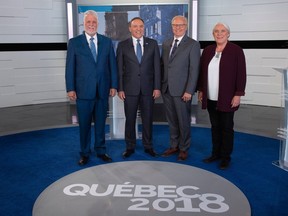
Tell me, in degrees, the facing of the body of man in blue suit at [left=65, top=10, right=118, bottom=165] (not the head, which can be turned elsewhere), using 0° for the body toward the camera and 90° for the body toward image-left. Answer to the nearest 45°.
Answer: approximately 0°

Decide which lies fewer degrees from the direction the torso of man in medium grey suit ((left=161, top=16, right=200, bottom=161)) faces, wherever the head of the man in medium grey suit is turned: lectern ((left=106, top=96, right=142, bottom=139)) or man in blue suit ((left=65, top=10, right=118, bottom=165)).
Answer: the man in blue suit

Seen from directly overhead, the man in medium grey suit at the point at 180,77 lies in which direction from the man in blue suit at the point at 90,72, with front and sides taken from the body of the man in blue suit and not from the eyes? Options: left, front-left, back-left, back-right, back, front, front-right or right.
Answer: left

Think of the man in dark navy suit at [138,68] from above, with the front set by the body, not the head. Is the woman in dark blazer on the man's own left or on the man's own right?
on the man's own left

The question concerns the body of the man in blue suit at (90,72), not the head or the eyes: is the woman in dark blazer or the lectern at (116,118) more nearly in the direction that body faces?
the woman in dark blazer

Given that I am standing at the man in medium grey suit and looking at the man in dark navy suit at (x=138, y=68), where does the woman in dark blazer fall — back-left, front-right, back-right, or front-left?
back-left

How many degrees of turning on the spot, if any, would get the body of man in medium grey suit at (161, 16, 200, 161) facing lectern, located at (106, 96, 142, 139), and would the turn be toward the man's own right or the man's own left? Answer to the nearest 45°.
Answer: approximately 90° to the man's own right

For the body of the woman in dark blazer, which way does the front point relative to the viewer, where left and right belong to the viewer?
facing the viewer and to the left of the viewer
